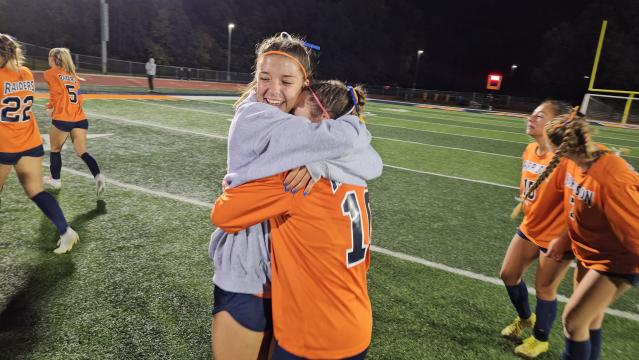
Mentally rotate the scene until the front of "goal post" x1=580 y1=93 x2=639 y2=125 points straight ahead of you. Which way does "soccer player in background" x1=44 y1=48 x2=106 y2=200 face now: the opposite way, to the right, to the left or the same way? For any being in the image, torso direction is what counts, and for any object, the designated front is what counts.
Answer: to the right

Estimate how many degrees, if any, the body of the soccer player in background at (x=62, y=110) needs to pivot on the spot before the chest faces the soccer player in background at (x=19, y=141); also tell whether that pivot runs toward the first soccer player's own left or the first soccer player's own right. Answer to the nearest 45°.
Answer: approximately 135° to the first soccer player's own left

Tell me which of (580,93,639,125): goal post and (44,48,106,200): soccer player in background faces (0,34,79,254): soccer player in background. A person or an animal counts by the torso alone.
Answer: the goal post

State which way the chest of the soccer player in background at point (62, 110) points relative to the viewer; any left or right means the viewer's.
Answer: facing away from the viewer and to the left of the viewer

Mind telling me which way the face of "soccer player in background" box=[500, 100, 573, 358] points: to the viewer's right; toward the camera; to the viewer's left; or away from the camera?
to the viewer's left
